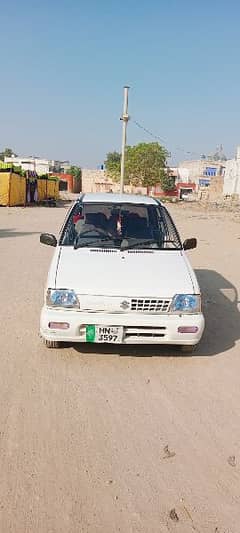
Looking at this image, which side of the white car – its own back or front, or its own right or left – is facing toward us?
front
